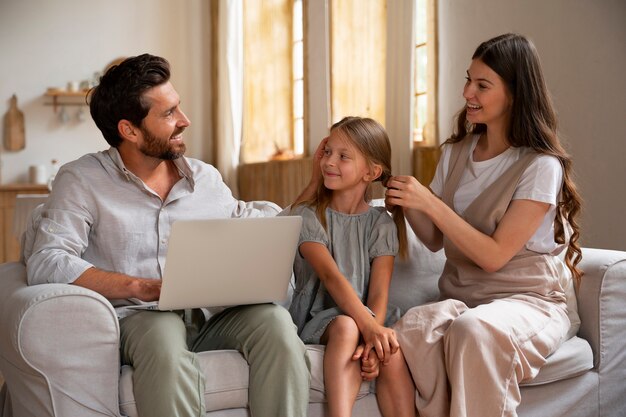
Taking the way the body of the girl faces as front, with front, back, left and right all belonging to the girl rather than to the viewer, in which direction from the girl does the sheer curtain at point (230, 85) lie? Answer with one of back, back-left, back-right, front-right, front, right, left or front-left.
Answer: back

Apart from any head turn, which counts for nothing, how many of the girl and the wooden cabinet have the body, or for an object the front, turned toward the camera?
2

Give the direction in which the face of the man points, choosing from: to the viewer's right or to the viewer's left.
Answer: to the viewer's right

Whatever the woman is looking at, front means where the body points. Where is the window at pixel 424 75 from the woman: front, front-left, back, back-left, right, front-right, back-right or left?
back-right

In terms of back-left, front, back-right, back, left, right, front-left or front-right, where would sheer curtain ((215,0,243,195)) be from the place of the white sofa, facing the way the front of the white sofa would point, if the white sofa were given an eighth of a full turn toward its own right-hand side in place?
back-right

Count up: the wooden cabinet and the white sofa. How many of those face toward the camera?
2

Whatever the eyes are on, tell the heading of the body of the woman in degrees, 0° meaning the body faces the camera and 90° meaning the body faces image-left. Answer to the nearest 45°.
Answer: approximately 45°

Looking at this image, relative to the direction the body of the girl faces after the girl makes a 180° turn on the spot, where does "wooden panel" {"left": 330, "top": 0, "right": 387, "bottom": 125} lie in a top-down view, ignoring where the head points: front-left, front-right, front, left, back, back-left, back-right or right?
front

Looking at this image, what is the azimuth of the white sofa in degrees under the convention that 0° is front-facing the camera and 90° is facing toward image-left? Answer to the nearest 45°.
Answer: approximately 0°

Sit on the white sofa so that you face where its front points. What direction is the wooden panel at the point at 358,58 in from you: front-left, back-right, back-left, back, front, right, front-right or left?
back
